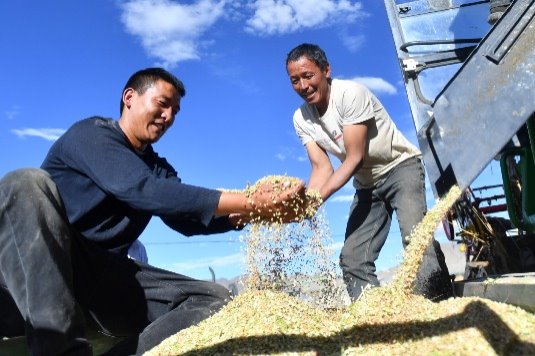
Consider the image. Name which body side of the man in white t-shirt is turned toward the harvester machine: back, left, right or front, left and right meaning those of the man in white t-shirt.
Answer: left

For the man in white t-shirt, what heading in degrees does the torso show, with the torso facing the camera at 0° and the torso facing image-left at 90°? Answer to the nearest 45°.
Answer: approximately 45°
